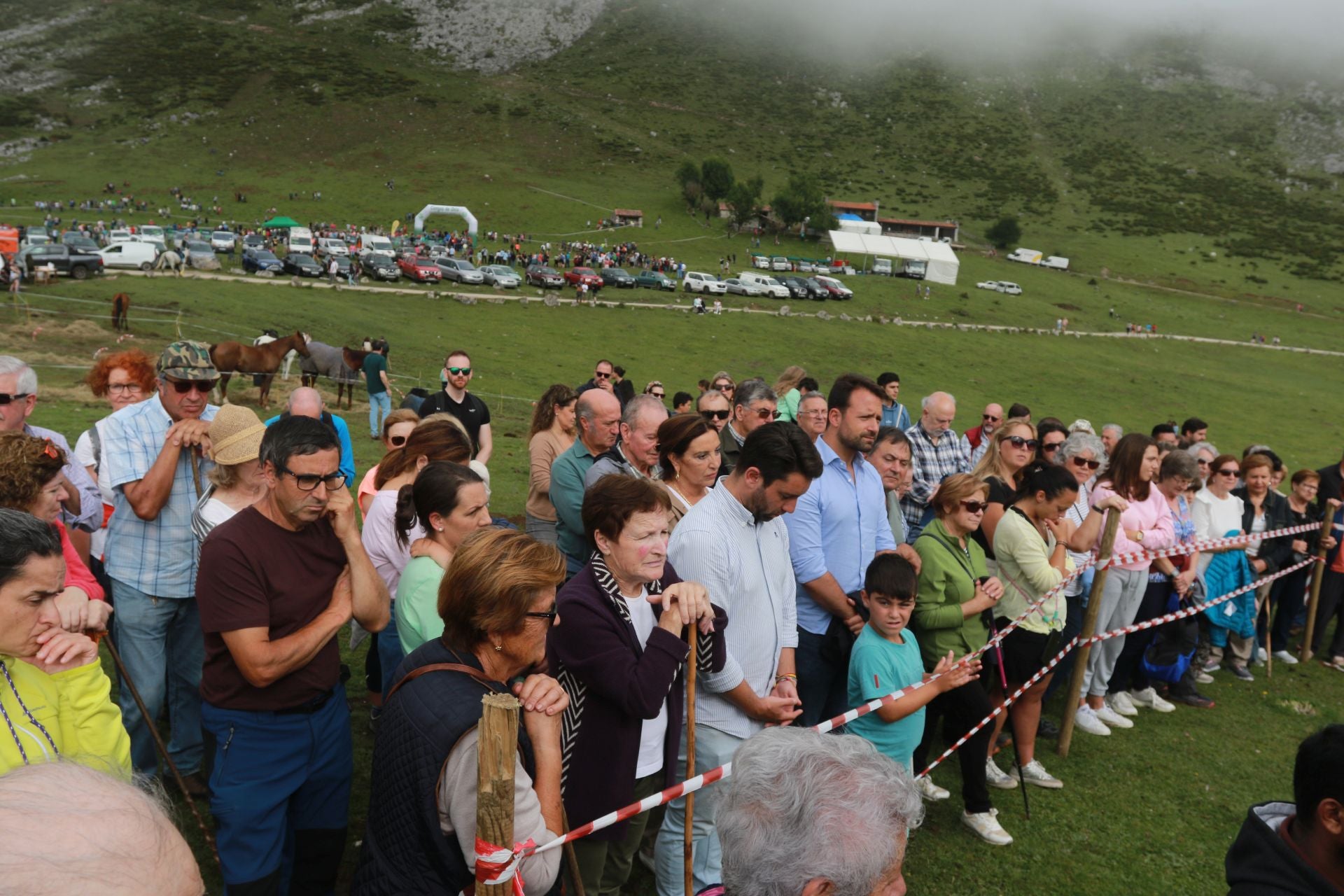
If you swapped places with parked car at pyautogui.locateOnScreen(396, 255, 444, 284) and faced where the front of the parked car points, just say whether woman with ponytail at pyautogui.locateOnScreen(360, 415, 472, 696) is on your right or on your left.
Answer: on your right

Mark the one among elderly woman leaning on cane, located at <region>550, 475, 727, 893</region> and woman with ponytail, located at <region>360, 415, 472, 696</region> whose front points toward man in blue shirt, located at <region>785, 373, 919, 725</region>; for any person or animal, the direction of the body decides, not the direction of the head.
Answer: the woman with ponytail

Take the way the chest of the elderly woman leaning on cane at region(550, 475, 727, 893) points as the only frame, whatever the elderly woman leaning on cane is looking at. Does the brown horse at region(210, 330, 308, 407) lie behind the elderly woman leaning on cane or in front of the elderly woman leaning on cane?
behind

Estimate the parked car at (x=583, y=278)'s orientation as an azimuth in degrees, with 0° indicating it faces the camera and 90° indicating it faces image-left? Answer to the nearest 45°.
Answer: approximately 315°

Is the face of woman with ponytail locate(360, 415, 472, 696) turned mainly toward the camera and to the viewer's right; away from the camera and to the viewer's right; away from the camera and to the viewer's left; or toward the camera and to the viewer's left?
away from the camera and to the viewer's right

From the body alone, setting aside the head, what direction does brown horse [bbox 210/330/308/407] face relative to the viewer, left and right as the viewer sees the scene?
facing to the right of the viewer
